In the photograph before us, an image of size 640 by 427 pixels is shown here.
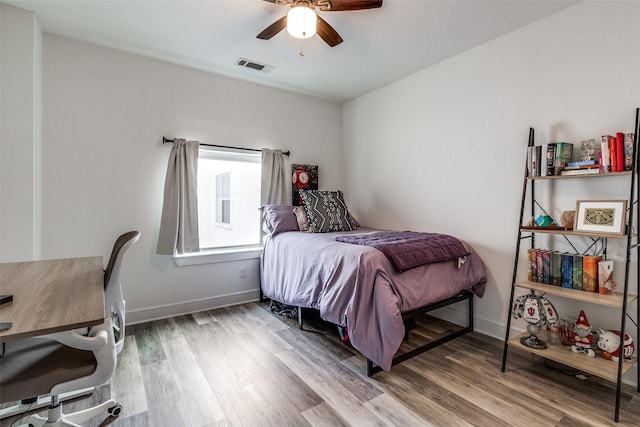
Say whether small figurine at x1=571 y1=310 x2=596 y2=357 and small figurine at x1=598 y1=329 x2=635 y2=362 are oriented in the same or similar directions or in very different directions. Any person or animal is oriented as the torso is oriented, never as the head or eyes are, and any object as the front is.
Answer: same or similar directions

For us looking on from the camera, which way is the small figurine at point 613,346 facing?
facing the viewer and to the left of the viewer

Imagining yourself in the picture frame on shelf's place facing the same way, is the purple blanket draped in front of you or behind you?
in front

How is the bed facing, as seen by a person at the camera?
facing the viewer and to the right of the viewer

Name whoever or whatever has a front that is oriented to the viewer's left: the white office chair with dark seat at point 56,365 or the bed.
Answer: the white office chair with dark seat

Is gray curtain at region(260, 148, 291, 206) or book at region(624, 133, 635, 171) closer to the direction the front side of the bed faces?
the book

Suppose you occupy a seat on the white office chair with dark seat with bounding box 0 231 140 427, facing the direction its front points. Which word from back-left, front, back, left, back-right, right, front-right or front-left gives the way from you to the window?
back-right

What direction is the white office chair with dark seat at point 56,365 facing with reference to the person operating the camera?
facing to the left of the viewer

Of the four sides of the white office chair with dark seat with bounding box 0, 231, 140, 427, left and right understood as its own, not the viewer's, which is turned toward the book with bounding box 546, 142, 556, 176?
back

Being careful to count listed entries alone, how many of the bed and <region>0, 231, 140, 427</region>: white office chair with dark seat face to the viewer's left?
1

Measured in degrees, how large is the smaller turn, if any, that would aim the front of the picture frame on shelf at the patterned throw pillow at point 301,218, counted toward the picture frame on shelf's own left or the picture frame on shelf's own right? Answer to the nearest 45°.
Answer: approximately 45° to the picture frame on shelf's own right

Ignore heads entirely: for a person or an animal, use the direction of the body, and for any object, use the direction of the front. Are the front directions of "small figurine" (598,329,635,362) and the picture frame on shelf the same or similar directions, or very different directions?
same or similar directions
